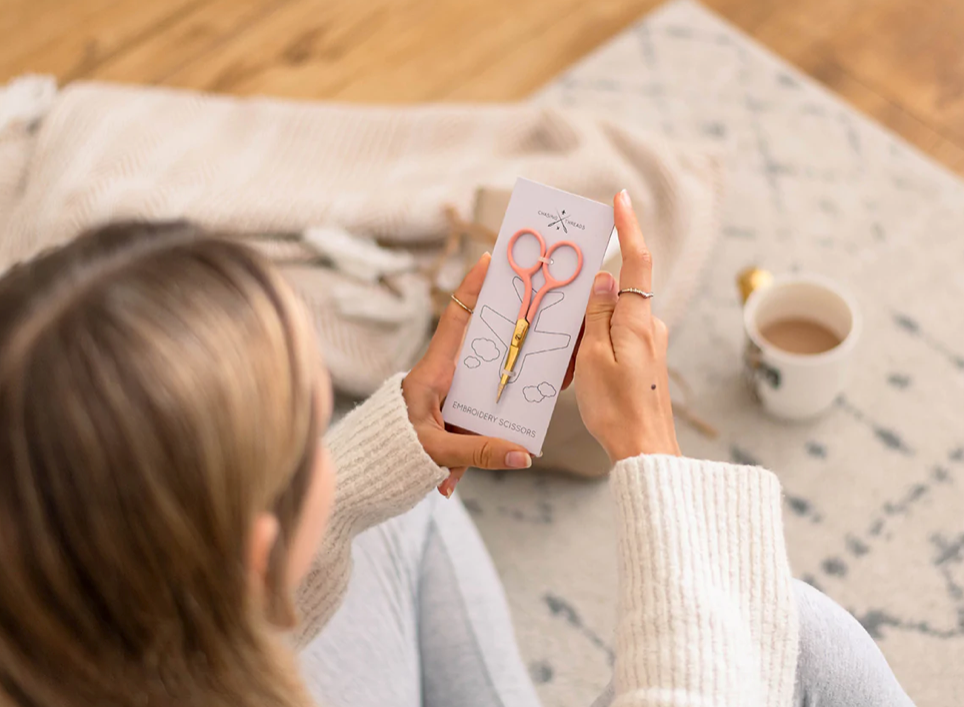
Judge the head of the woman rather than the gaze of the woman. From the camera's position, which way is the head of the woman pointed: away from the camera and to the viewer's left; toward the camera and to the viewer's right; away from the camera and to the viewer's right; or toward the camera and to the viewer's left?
away from the camera and to the viewer's right

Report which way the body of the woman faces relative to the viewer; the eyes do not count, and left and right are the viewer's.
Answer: facing away from the viewer and to the right of the viewer

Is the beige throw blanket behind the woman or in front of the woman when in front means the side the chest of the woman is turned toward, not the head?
in front
